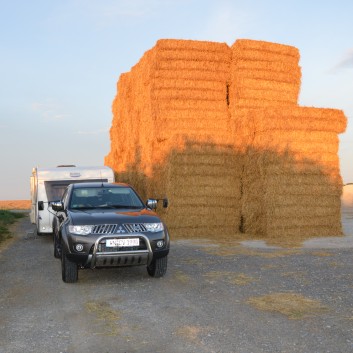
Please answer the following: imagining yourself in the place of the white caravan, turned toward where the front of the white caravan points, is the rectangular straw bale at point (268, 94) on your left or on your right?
on your left

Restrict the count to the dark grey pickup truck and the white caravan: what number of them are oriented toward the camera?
2

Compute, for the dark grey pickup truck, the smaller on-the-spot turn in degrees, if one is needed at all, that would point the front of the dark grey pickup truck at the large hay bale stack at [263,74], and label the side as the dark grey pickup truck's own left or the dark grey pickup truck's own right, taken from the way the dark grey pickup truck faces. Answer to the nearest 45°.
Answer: approximately 135° to the dark grey pickup truck's own left

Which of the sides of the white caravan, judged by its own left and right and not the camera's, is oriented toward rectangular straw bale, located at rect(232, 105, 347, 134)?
left

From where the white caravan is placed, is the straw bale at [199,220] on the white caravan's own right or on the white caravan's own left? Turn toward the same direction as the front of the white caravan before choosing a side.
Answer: on the white caravan's own left

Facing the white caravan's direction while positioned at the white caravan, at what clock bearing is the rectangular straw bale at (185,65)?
The rectangular straw bale is roughly at 9 o'clock from the white caravan.

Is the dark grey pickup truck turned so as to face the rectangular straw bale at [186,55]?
no

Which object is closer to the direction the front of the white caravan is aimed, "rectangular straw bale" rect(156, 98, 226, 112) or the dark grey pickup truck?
the dark grey pickup truck

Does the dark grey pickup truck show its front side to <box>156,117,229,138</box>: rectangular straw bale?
no

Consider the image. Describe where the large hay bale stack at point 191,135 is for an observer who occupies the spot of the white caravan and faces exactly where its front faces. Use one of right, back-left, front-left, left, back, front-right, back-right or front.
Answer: left

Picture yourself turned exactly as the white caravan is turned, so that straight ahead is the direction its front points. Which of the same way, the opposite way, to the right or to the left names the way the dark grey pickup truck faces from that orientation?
the same way

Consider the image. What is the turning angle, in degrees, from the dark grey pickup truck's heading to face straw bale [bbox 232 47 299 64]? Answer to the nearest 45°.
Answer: approximately 135° to its left

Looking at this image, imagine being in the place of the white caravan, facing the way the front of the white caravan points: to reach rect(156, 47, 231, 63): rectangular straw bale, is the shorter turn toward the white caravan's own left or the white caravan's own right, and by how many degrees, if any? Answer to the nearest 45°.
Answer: approximately 90° to the white caravan's own left

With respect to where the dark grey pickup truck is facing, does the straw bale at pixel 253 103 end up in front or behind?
behind

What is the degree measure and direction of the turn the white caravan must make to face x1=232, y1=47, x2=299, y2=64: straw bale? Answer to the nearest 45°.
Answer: approximately 90° to its left

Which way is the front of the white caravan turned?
toward the camera

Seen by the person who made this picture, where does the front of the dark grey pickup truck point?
facing the viewer

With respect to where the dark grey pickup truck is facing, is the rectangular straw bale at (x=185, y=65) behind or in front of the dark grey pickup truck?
behind

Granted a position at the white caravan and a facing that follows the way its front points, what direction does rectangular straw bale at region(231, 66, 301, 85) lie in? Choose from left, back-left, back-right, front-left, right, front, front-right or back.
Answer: left

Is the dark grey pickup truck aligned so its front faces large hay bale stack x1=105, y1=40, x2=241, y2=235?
no
